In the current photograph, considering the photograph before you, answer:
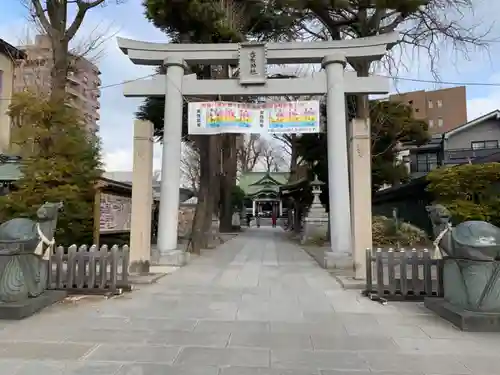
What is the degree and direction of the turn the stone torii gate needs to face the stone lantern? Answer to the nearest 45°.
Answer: approximately 180°

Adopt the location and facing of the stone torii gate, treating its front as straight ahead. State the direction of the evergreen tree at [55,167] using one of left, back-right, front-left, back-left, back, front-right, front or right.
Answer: right

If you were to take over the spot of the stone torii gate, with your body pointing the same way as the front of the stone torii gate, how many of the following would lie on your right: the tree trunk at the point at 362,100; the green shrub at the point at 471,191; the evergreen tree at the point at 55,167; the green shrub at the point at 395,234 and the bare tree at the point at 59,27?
2

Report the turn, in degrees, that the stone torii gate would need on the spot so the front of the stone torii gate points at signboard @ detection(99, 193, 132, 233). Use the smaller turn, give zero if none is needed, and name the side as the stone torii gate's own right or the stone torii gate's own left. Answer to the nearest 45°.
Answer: approximately 90° to the stone torii gate's own right

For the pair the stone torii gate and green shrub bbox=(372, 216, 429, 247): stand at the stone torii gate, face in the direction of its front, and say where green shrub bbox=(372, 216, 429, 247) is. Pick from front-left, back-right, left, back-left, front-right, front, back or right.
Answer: back-left

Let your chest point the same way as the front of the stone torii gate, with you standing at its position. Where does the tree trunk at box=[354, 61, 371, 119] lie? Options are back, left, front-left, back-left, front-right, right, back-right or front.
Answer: back-left

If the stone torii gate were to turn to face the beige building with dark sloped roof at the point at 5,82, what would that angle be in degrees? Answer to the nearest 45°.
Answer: approximately 135° to its right

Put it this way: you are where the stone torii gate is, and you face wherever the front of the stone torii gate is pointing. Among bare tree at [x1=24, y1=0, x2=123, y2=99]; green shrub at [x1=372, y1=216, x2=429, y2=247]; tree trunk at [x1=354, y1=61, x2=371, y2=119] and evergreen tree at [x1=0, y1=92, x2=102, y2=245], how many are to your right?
2

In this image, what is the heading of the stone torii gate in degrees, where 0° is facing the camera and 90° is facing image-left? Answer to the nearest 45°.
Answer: approximately 0°

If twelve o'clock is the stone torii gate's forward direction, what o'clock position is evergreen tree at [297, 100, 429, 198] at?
The evergreen tree is roughly at 7 o'clock from the stone torii gate.
